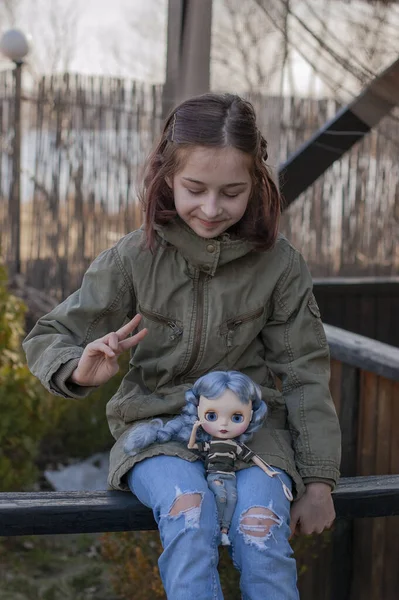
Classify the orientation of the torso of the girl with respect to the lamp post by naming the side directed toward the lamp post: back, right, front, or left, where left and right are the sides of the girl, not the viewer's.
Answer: back

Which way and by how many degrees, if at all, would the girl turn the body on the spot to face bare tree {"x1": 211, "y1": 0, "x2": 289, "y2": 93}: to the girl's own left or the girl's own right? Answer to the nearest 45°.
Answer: approximately 180°

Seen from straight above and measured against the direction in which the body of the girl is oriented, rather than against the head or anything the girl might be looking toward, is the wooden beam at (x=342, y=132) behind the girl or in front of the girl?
behind

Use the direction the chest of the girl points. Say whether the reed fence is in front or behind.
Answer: behind

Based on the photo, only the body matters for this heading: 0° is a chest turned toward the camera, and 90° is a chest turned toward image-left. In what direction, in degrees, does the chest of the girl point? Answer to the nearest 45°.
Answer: approximately 0°

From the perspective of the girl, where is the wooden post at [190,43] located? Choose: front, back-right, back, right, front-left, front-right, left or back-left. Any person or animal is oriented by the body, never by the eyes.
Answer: back
